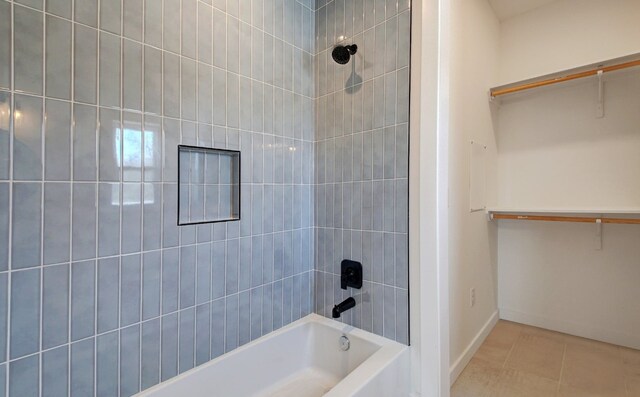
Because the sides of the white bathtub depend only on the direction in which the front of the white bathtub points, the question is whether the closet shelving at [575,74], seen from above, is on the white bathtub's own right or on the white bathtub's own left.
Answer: on the white bathtub's own left

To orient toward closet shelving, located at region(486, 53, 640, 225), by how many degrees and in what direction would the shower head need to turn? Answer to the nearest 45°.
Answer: approximately 135° to its left

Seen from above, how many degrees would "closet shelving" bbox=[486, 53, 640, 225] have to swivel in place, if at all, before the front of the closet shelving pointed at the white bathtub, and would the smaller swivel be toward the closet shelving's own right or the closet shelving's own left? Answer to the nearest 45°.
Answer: approximately 45° to the closet shelving's own right

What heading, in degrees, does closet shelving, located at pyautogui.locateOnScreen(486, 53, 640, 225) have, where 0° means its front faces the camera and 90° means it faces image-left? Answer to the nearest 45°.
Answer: approximately 0°

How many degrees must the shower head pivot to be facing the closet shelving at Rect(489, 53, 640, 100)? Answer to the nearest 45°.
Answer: approximately 135° to its left

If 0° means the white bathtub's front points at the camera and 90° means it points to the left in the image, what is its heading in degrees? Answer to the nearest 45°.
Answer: approximately 315°

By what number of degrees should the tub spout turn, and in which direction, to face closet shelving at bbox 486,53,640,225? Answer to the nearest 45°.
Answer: approximately 135° to its left

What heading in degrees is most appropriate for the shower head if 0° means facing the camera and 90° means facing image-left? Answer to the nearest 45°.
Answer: approximately 45°

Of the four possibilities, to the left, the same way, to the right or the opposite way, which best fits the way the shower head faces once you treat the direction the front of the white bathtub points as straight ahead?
to the right
